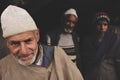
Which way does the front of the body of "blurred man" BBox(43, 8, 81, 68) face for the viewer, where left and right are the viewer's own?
facing the viewer

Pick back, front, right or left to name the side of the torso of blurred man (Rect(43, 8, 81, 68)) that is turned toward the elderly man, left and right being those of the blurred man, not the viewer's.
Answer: front
